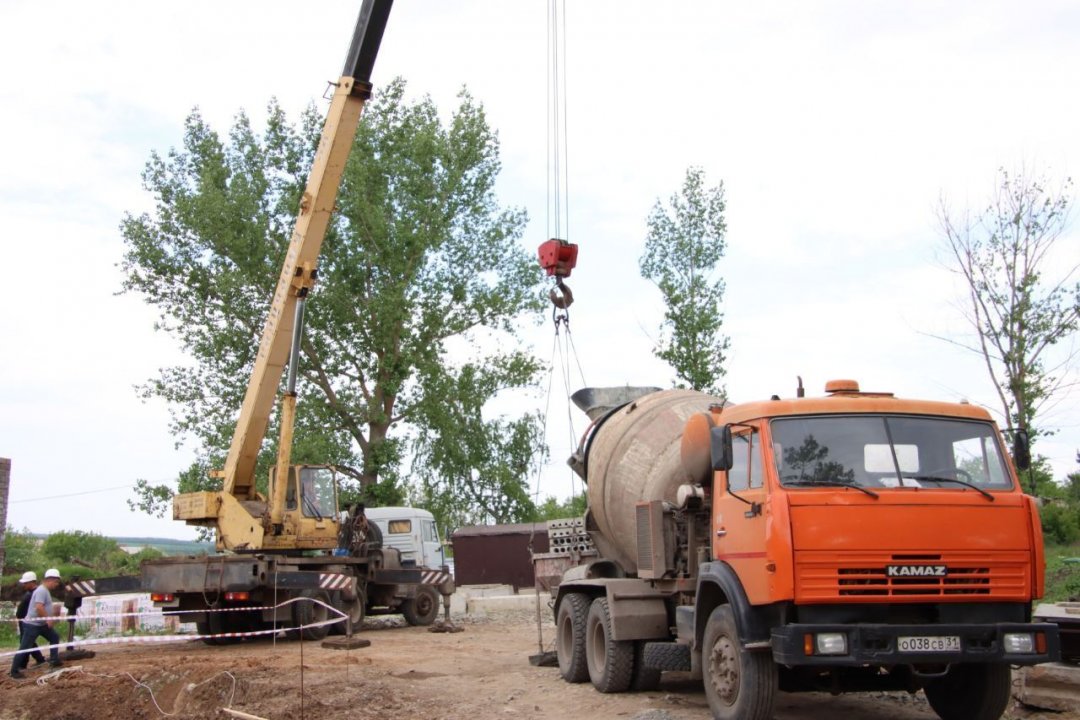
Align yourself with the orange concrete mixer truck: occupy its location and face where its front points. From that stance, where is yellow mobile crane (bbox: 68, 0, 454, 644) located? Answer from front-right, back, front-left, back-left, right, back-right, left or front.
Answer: back

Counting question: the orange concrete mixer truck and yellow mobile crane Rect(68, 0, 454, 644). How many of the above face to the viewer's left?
0

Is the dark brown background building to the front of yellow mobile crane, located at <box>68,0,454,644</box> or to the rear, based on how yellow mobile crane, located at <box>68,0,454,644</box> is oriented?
to the front

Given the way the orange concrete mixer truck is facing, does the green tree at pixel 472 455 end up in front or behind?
behind

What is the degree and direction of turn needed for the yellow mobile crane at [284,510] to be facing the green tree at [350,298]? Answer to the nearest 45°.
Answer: approximately 45° to its left

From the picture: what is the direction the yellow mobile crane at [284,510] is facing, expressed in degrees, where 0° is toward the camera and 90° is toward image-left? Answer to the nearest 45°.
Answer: approximately 225°

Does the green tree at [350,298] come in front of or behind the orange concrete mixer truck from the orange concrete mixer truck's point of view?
behind
